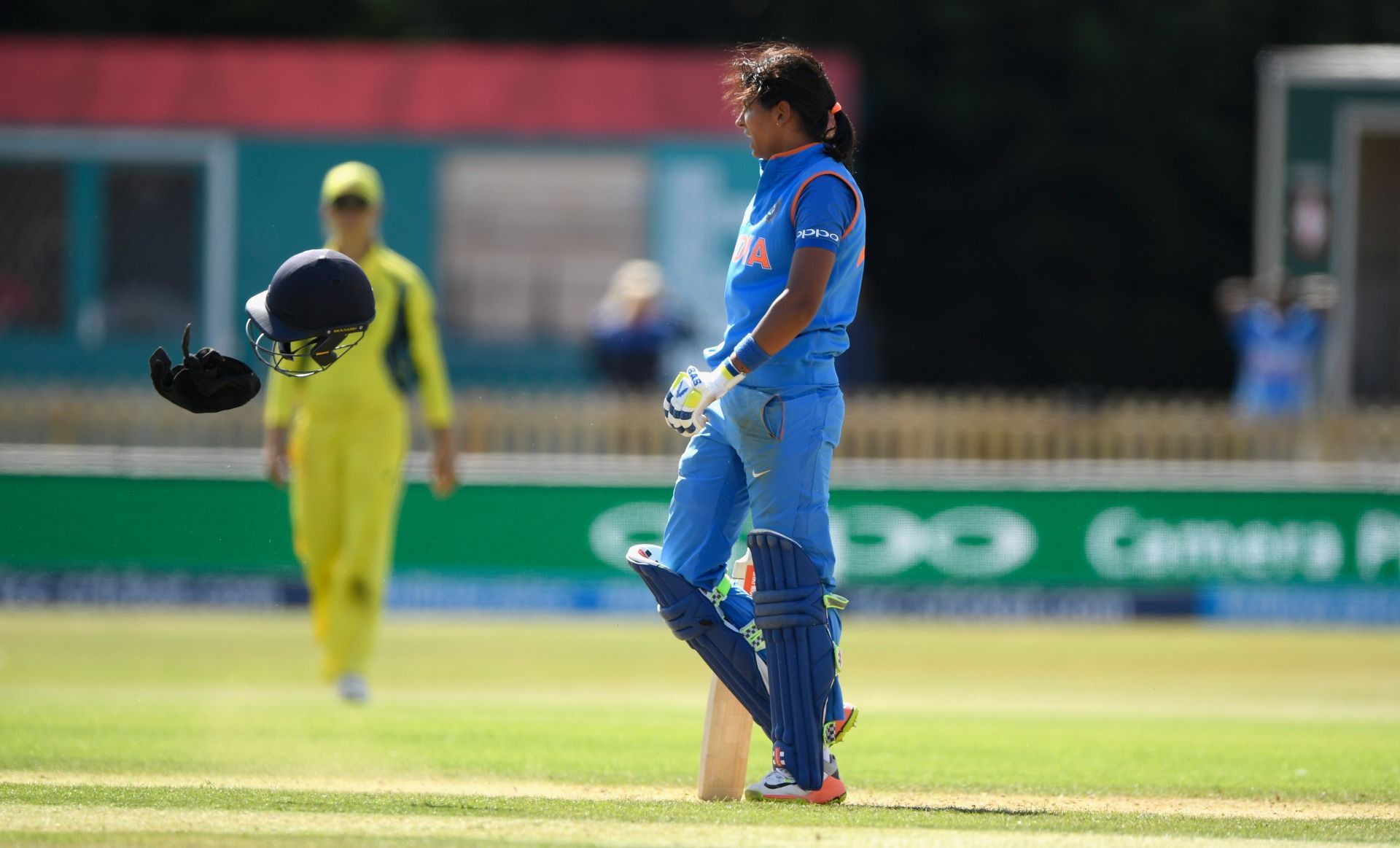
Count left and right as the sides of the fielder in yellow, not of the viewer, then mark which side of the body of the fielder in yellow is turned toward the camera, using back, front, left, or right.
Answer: front

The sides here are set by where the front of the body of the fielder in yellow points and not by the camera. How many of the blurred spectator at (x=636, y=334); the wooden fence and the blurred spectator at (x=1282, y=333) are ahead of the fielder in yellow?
0

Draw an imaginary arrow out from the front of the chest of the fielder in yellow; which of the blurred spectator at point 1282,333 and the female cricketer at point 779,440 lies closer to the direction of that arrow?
the female cricketer

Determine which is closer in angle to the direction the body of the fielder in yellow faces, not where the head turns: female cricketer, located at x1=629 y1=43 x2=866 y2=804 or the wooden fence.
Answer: the female cricketer

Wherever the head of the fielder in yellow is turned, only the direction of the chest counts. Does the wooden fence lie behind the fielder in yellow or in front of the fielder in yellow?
behind

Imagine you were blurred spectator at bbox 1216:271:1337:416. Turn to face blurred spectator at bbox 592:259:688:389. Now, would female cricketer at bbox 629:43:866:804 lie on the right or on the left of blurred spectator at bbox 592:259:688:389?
left

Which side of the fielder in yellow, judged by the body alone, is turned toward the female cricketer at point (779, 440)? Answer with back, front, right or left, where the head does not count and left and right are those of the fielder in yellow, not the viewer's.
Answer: front

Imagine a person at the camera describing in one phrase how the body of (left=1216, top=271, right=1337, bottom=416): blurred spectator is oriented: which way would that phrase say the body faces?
toward the camera

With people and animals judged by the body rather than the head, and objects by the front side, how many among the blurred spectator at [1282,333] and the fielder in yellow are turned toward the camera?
2

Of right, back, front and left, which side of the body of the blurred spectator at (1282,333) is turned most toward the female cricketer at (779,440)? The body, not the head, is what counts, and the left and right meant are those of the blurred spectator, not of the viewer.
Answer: front

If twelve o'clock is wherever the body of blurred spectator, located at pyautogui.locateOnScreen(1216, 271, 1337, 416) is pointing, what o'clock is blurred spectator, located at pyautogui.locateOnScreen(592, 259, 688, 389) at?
blurred spectator, located at pyautogui.locateOnScreen(592, 259, 688, 389) is roughly at 2 o'clock from blurred spectator, located at pyautogui.locateOnScreen(1216, 271, 1337, 416).

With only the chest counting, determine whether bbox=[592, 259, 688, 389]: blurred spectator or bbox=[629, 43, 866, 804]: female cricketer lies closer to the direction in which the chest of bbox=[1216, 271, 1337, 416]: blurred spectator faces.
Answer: the female cricketer

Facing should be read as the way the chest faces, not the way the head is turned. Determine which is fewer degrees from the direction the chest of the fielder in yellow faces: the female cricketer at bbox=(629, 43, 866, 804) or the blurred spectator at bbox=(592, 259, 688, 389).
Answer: the female cricketer
